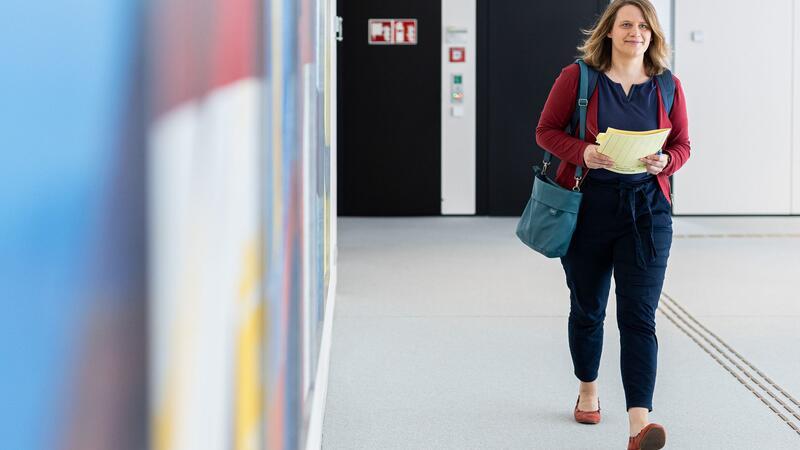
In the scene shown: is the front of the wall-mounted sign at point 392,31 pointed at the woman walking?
yes

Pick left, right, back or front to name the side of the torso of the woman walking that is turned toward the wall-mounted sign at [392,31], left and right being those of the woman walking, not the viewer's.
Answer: back

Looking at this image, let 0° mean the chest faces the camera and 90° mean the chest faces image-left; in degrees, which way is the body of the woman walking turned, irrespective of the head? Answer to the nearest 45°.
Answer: approximately 0°

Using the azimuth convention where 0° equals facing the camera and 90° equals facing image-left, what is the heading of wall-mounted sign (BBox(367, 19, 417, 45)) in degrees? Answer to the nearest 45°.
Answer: approximately 0°

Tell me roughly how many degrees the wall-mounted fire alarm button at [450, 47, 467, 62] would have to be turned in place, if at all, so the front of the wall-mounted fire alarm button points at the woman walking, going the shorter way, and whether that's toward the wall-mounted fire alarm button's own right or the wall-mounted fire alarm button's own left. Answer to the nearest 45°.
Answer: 0° — it already faces them

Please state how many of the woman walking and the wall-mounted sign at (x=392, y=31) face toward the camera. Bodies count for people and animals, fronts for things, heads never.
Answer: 2

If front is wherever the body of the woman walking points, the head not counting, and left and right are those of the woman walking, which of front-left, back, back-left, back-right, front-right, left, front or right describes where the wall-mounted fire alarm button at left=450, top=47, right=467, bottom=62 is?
back
